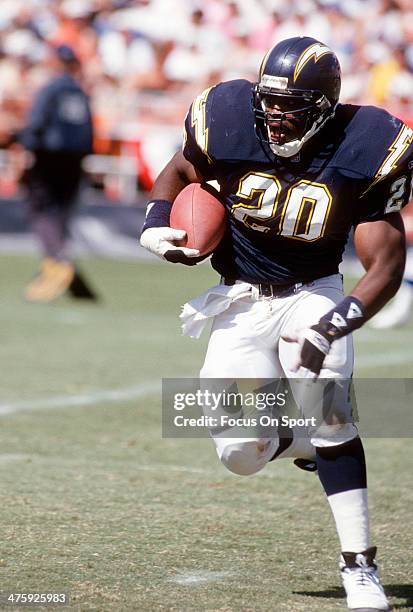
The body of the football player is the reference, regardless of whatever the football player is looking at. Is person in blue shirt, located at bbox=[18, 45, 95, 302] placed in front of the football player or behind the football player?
behind

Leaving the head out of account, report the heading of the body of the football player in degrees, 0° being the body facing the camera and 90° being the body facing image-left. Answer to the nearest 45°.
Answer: approximately 0°
